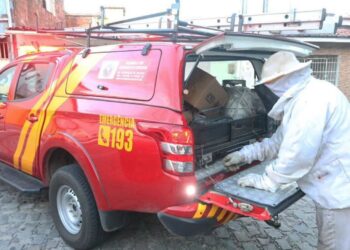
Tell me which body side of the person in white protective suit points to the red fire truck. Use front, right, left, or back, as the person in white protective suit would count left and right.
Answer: front

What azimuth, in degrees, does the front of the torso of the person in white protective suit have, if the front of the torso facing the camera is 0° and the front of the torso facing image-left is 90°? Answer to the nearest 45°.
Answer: approximately 90°

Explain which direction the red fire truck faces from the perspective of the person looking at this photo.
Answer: facing away from the viewer and to the left of the viewer

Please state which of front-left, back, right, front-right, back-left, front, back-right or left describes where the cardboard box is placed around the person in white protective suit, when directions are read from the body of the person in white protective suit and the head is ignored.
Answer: front-right

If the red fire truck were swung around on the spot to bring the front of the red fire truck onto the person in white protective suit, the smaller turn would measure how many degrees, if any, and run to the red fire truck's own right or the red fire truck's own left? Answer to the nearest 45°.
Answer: approximately 180°

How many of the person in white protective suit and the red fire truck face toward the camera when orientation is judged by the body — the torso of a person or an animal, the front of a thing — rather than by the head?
0
